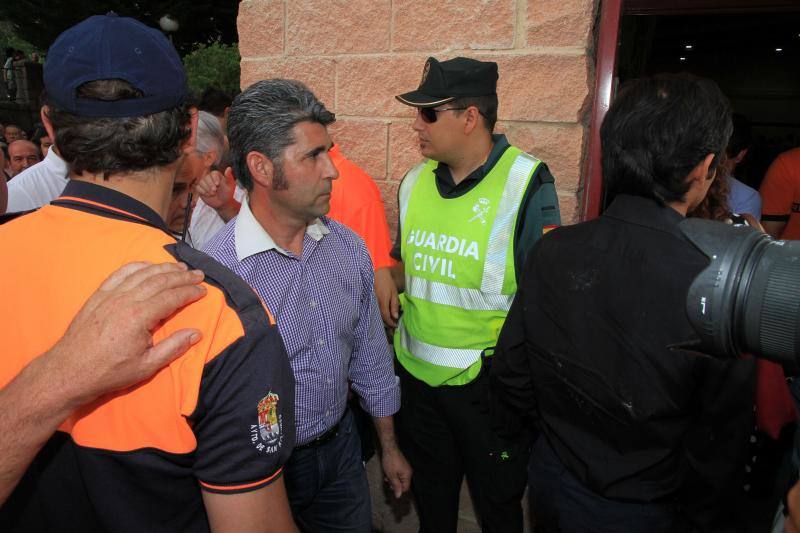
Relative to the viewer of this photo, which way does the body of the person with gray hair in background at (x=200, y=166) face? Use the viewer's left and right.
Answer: facing the viewer and to the left of the viewer

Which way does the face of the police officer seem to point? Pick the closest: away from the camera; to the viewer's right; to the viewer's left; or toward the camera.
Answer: to the viewer's left

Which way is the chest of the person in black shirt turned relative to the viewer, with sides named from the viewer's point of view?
facing away from the viewer and to the right of the viewer

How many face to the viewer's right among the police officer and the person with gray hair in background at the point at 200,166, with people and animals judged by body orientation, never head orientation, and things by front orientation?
0

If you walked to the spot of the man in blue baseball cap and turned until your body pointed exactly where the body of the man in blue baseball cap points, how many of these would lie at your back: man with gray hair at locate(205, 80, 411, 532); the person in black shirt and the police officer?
0

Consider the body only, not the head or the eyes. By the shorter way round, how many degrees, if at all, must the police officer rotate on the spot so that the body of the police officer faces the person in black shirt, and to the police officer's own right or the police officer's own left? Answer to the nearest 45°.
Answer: approximately 90° to the police officer's own left

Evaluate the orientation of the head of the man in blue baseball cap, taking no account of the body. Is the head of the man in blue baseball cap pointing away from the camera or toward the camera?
away from the camera

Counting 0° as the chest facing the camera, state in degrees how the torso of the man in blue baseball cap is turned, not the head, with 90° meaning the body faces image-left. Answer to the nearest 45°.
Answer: approximately 225°

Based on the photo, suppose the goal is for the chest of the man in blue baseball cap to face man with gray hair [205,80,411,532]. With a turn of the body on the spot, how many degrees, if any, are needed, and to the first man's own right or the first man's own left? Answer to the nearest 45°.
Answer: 0° — they already face them

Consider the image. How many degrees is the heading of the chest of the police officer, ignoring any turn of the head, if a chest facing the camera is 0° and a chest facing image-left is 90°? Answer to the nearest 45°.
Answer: approximately 45°

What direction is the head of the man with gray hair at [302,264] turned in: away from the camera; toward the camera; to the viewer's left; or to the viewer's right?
to the viewer's right

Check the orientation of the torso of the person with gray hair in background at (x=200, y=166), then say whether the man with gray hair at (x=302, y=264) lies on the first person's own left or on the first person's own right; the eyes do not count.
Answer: on the first person's own left

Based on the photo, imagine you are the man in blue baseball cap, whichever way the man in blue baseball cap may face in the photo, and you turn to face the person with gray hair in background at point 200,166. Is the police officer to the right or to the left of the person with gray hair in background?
right

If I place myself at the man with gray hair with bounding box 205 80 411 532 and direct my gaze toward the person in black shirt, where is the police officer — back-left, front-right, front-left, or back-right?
front-left

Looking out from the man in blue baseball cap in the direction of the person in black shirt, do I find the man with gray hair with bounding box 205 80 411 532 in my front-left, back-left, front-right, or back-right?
front-left
